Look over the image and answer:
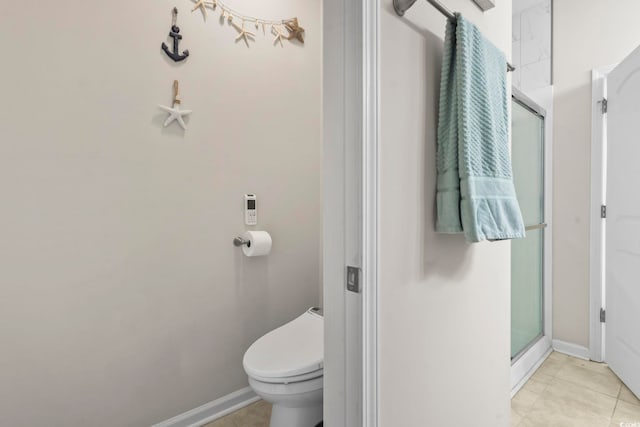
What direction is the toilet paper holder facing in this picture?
toward the camera

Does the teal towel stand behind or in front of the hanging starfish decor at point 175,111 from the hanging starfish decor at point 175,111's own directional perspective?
in front

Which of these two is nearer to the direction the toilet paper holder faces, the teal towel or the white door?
the teal towel

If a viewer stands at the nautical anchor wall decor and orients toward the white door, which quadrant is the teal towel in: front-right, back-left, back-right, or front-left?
front-right

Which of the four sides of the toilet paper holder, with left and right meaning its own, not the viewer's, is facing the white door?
left

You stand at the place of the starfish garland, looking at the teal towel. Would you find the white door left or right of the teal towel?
left

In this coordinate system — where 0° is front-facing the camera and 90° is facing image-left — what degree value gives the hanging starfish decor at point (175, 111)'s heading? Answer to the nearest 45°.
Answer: approximately 0°

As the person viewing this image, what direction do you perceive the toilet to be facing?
facing the viewer and to the left of the viewer

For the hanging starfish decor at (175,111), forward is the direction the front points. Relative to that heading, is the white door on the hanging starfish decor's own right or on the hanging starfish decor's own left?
on the hanging starfish decor's own left
